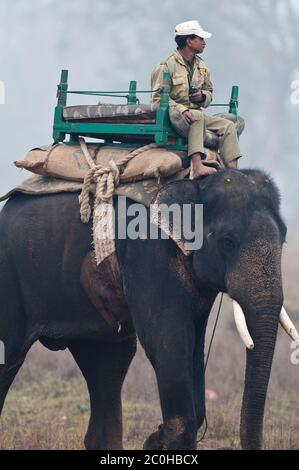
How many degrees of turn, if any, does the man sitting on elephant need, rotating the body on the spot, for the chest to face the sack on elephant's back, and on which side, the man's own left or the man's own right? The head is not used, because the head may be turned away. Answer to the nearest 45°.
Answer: approximately 135° to the man's own right

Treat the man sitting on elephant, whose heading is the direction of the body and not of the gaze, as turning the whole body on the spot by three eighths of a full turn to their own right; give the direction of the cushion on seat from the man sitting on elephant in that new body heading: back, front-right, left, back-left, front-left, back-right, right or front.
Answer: front

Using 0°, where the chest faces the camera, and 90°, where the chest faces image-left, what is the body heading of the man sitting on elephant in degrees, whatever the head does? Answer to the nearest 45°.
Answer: approximately 315°

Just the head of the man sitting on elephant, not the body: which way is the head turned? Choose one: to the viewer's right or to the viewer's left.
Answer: to the viewer's right
